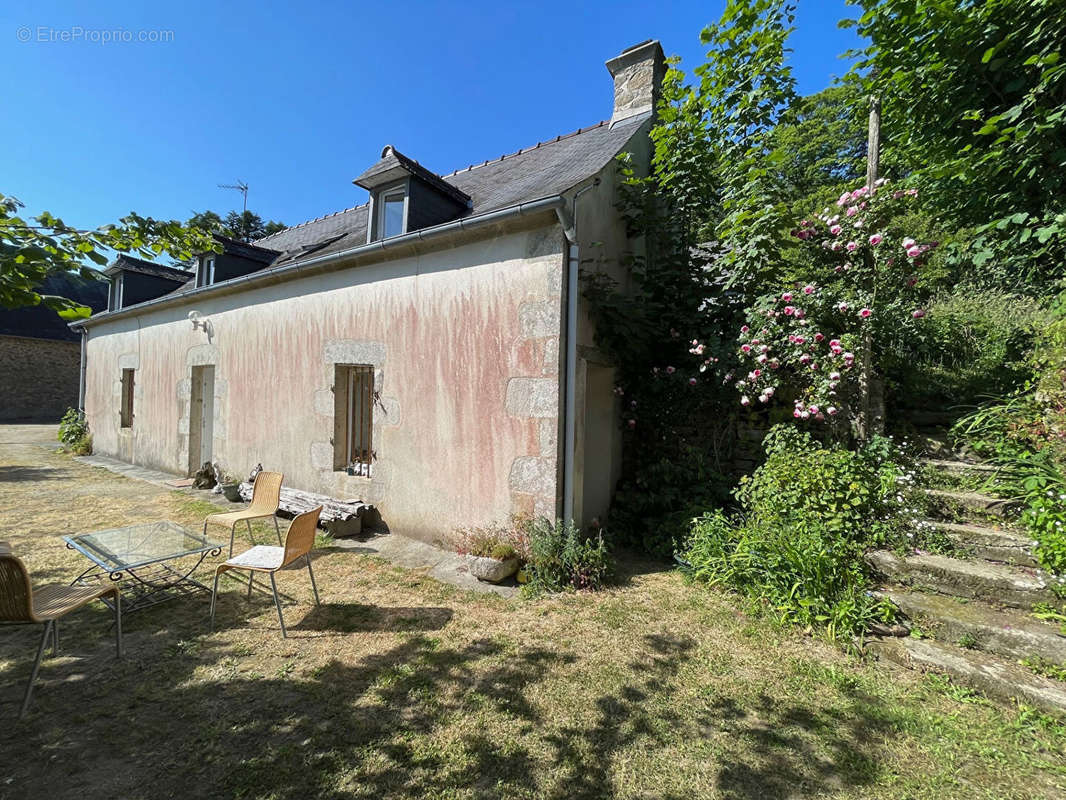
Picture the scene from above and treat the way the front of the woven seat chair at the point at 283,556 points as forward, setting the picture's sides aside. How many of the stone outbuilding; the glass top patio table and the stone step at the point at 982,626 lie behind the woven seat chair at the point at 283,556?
1

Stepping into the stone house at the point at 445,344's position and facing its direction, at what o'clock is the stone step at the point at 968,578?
The stone step is roughly at 9 o'clock from the stone house.

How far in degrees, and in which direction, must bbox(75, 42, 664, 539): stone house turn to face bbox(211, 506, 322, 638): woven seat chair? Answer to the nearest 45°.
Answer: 0° — it already faces it

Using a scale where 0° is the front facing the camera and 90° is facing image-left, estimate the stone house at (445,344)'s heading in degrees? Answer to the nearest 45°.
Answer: approximately 45°

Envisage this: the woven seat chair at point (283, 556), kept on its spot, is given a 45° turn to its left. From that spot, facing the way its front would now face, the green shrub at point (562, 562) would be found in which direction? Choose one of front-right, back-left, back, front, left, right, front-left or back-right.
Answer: back

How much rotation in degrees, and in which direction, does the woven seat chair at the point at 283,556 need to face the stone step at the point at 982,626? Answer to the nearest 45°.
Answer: approximately 180°

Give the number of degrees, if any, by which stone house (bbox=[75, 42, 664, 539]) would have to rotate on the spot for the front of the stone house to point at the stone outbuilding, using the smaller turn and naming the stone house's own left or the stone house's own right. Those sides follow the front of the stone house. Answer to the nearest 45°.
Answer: approximately 90° to the stone house's own right

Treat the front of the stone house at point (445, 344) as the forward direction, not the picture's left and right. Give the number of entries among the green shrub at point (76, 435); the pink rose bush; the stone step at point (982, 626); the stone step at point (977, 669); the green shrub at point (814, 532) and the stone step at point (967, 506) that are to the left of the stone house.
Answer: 5

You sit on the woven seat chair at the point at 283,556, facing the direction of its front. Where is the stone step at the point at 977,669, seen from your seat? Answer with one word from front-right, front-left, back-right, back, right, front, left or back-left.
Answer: back

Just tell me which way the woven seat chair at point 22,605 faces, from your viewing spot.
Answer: facing away from the viewer and to the right of the viewer
